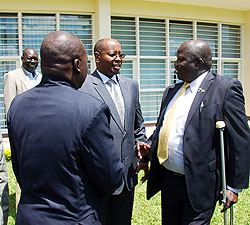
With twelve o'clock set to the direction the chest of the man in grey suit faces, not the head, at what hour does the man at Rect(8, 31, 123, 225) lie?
The man is roughly at 2 o'clock from the man in grey suit.

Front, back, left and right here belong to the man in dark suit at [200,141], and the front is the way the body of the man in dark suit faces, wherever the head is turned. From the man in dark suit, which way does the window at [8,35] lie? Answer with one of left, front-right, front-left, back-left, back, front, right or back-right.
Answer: right

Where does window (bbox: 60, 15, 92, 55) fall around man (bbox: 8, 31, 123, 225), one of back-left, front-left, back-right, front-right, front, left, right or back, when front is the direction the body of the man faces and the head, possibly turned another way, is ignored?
front-left

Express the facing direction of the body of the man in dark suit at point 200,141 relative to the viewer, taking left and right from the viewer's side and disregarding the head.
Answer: facing the viewer and to the left of the viewer

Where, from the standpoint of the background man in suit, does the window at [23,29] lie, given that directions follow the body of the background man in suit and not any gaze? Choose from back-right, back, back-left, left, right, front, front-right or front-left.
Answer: back-left

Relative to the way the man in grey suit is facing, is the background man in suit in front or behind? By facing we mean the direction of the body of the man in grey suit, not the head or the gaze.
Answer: behind

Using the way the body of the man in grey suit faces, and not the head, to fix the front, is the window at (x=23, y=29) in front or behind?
behind

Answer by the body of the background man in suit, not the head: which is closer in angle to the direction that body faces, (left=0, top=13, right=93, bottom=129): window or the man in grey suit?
the man in grey suit

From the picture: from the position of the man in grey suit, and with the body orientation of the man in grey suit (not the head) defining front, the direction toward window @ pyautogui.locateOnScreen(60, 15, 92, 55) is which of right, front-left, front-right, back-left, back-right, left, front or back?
back-left

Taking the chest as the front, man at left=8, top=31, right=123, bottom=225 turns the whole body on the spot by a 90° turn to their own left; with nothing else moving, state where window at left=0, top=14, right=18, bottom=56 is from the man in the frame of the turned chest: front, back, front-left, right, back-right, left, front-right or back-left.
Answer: front-right

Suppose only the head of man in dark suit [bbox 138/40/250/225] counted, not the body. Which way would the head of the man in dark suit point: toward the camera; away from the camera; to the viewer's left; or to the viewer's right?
to the viewer's left

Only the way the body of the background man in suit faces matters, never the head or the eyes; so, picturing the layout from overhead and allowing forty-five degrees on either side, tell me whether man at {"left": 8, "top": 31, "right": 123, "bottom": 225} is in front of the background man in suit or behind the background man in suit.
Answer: in front

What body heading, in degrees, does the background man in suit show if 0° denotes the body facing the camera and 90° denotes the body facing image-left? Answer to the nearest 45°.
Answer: approximately 315°

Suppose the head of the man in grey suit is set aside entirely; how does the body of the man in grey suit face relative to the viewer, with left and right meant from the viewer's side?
facing the viewer and to the right of the viewer

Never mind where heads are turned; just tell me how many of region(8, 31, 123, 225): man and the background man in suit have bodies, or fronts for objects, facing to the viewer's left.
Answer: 0
